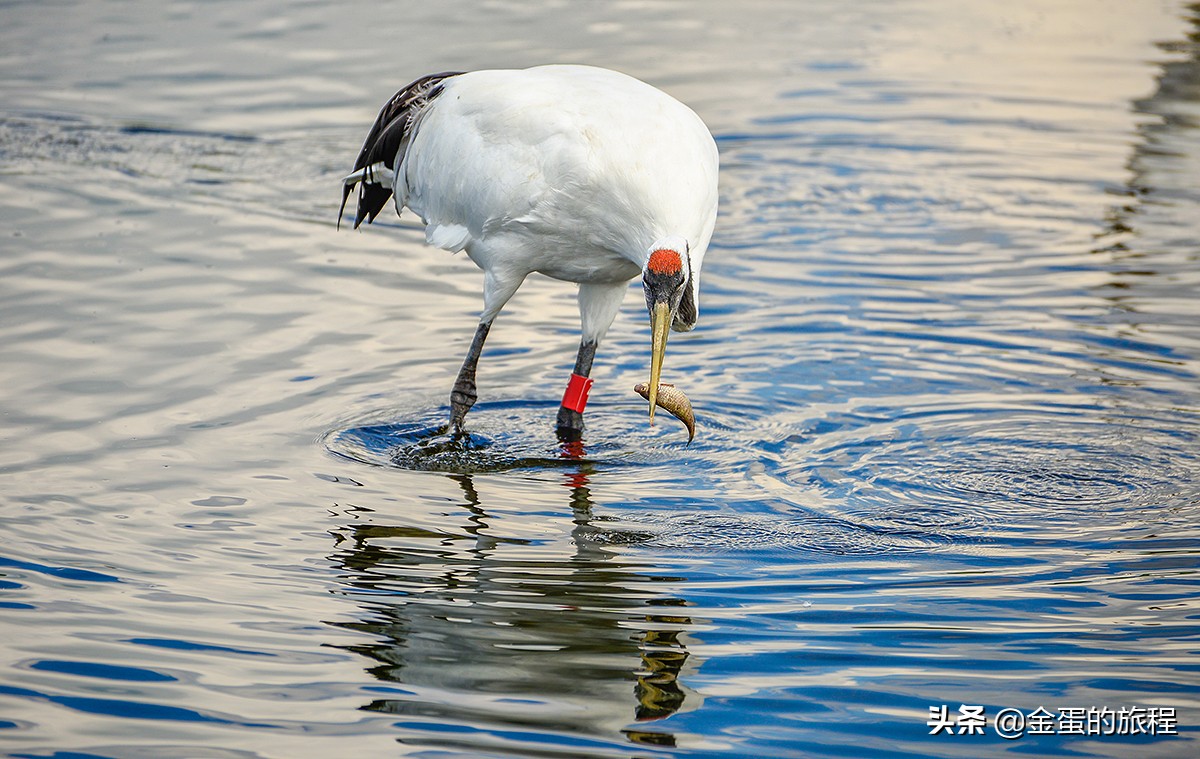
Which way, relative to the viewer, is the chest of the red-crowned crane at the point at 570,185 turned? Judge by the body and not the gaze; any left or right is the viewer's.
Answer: facing the viewer and to the right of the viewer
